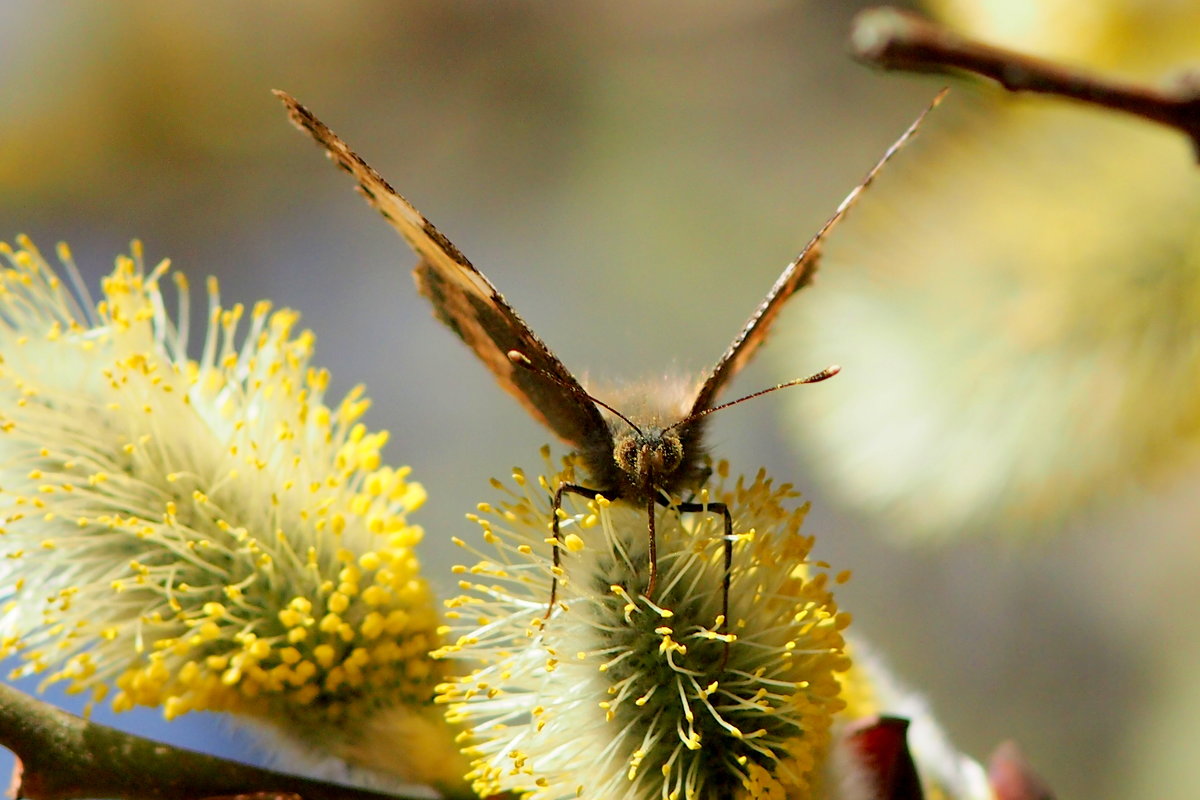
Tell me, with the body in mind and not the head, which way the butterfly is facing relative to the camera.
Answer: toward the camera
